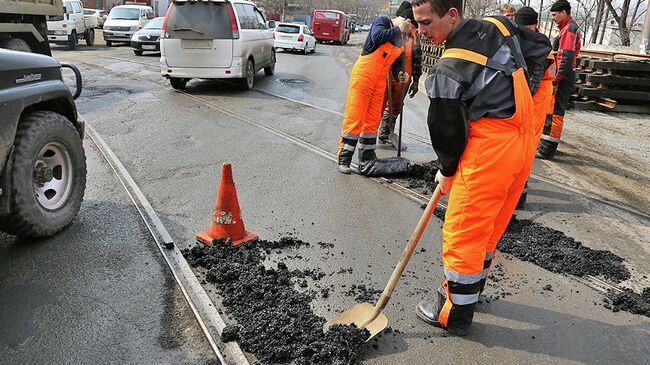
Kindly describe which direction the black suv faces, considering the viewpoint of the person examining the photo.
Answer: facing away from the viewer and to the right of the viewer

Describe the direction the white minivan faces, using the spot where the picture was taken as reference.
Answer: facing away from the viewer and to the right of the viewer

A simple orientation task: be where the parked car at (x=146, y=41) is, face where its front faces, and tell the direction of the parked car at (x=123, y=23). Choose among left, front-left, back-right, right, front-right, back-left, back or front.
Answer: back-right

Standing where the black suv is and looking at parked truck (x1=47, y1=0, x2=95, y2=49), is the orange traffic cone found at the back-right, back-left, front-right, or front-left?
back-right
